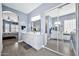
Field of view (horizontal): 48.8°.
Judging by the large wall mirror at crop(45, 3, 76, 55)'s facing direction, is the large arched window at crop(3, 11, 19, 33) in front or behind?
in front

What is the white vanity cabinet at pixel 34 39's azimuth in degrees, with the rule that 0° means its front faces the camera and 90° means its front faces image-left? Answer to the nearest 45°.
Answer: approximately 45°

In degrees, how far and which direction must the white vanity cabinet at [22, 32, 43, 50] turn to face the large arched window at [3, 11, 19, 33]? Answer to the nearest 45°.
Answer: approximately 45° to its right

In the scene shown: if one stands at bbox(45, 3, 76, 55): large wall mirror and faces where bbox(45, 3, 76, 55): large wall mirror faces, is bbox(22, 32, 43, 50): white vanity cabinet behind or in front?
in front

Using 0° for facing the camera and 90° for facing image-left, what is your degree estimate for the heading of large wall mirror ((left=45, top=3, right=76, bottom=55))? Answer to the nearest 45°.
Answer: approximately 45°
